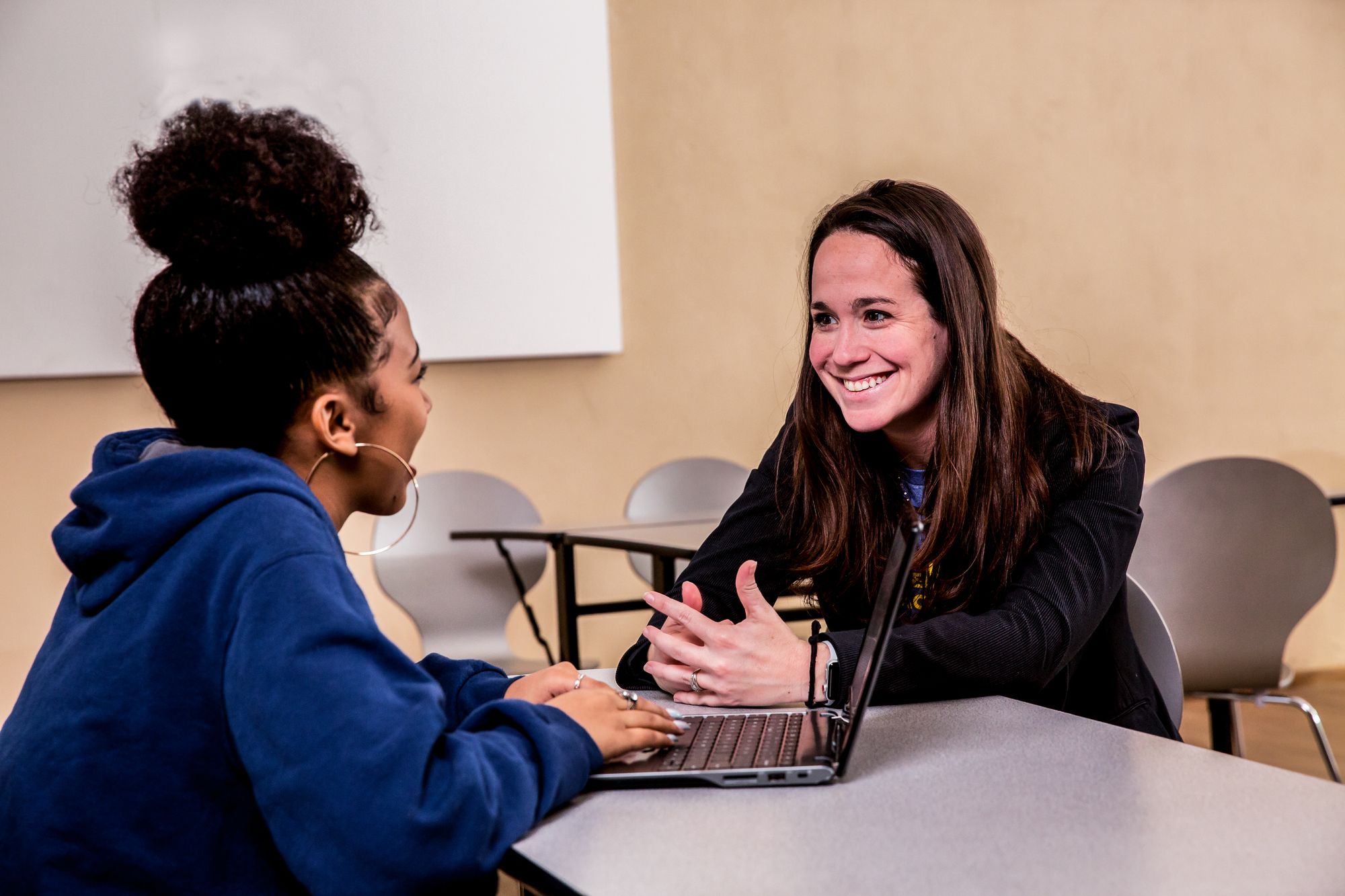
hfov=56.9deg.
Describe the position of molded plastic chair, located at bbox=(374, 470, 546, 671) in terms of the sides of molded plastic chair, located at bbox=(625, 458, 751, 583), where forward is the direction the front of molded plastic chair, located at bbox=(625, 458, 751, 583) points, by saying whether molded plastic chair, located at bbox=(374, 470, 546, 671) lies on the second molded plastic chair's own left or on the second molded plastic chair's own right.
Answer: on the second molded plastic chair's own right

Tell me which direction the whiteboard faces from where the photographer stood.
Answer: facing the viewer

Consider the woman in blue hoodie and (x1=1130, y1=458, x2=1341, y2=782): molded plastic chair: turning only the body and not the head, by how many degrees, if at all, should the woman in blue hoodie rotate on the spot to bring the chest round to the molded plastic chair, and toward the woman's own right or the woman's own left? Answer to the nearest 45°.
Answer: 0° — they already face it

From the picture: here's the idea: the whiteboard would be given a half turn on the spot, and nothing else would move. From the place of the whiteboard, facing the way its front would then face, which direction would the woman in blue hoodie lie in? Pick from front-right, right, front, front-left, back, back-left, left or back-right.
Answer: back

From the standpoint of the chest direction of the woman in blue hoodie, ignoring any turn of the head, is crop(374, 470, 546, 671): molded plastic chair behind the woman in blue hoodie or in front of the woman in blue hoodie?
in front

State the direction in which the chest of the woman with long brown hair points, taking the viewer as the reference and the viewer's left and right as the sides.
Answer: facing the viewer and to the left of the viewer

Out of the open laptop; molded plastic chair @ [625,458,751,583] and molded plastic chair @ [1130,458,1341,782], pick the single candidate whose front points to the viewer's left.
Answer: the open laptop

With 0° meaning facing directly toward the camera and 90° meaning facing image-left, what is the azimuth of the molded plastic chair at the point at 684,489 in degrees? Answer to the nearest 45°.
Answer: approximately 0°

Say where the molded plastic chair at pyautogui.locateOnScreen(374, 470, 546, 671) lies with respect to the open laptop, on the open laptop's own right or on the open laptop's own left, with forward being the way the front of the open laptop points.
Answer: on the open laptop's own right

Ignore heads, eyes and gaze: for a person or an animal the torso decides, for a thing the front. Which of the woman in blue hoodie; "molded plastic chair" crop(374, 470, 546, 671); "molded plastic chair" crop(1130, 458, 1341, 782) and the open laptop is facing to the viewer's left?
the open laptop

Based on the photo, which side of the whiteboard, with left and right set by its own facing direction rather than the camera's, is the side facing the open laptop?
front

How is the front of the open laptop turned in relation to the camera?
facing to the left of the viewer

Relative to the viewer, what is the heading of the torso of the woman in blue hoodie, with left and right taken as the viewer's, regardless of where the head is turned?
facing away from the viewer and to the right of the viewer
